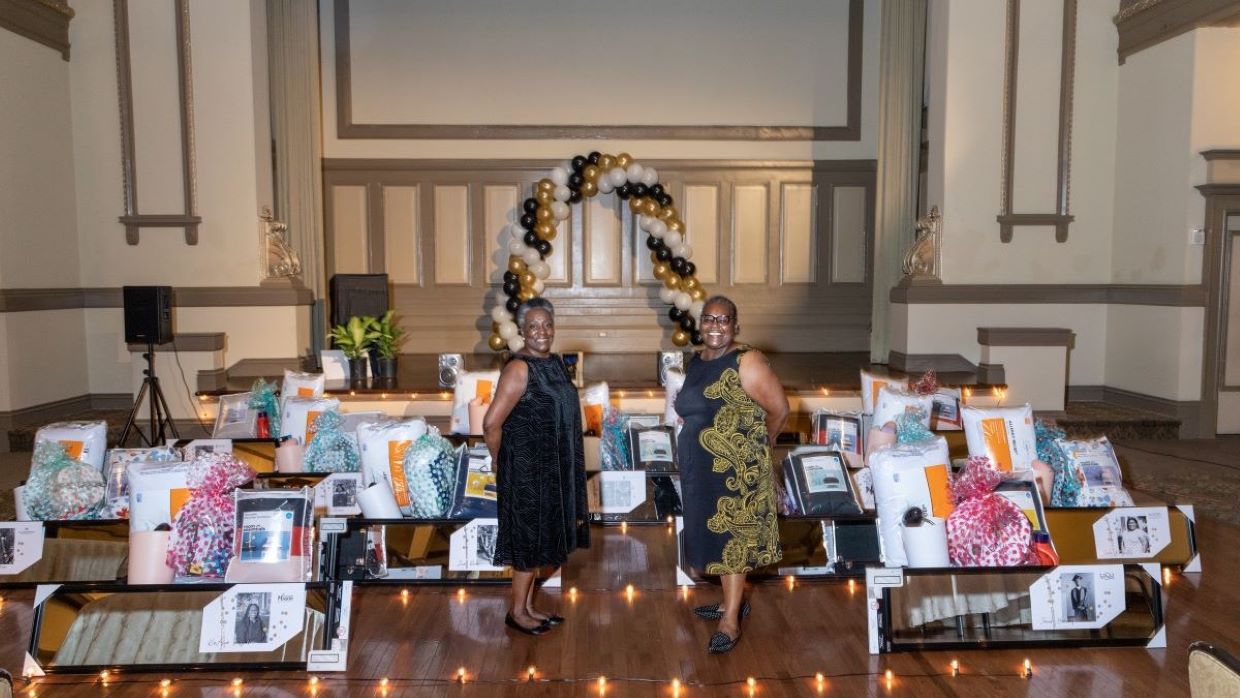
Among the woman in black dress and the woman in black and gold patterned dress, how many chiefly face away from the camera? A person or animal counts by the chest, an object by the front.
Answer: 0

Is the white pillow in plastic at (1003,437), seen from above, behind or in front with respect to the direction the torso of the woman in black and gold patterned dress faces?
behind

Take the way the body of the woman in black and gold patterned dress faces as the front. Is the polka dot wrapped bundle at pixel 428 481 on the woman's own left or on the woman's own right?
on the woman's own right

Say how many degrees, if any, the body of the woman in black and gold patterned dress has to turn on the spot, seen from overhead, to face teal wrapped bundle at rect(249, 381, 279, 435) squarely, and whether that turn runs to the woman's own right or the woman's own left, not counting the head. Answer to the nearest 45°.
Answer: approximately 90° to the woman's own right

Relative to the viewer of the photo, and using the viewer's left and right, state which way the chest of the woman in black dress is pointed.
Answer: facing the viewer and to the right of the viewer

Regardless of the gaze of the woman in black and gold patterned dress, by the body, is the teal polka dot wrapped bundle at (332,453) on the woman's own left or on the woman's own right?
on the woman's own right

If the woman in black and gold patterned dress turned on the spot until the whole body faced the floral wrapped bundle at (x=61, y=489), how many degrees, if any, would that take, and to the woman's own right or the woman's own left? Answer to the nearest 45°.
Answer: approximately 45° to the woman's own right

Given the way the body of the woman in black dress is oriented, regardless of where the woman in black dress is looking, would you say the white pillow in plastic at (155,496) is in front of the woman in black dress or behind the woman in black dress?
behind

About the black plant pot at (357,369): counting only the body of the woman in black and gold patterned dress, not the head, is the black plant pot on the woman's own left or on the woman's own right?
on the woman's own right

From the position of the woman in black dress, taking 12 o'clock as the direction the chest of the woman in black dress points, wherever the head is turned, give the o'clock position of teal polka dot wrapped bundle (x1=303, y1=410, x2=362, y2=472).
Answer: The teal polka dot wrapped bundle is roughly at 6 o'clock from the woman in black dress.

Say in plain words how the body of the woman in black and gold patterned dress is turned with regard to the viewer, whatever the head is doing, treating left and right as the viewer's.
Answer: facing the viewer and to the left of the viewer

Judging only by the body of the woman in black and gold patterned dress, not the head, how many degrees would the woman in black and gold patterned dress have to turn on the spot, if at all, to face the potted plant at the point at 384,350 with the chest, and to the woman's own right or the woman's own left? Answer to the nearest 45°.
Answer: approximately 90° to the woman's own right

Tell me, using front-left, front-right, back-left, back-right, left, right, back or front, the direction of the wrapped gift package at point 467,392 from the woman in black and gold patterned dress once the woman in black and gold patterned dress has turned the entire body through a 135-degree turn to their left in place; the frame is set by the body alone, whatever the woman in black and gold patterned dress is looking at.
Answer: back-left
